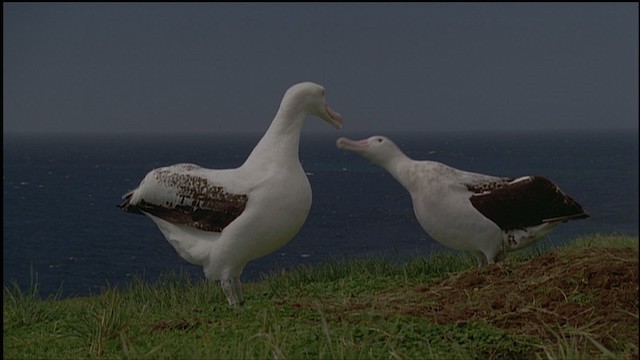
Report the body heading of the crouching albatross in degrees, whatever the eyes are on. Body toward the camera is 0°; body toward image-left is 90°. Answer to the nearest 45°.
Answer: approximately 90°

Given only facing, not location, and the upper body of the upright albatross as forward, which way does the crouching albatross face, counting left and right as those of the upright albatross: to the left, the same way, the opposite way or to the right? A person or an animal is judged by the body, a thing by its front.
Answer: the opposite way

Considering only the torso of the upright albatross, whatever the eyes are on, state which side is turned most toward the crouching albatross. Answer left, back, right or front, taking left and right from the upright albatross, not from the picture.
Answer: front

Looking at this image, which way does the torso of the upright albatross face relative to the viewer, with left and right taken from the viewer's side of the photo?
facing to the right of the viewer

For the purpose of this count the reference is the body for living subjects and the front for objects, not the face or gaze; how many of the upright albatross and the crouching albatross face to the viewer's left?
1

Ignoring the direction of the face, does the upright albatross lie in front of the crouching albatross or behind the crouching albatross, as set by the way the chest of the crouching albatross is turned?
in front
